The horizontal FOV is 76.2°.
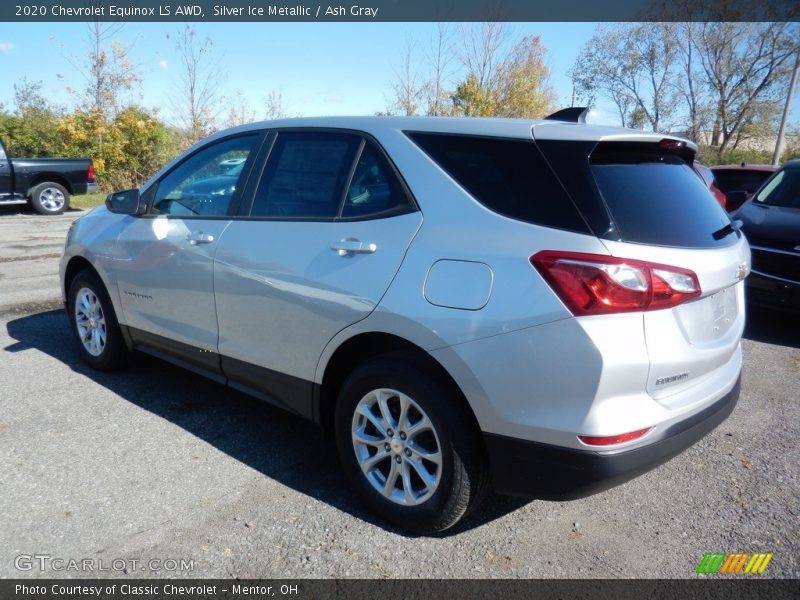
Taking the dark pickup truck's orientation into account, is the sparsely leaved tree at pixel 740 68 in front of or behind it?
behind

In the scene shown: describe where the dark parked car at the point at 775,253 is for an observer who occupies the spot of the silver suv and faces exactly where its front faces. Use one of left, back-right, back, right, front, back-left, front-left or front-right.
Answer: right

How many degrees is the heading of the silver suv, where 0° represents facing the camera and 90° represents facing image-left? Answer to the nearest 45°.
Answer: approximately 135°

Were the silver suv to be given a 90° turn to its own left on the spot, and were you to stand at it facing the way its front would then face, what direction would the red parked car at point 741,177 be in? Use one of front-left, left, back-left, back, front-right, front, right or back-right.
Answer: back

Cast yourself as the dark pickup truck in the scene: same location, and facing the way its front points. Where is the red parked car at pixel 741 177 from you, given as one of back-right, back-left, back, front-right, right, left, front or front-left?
back-left

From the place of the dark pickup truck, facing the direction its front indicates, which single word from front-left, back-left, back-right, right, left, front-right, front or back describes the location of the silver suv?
left

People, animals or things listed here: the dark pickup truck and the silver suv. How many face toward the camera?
0

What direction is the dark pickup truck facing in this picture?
to the viewer's left
